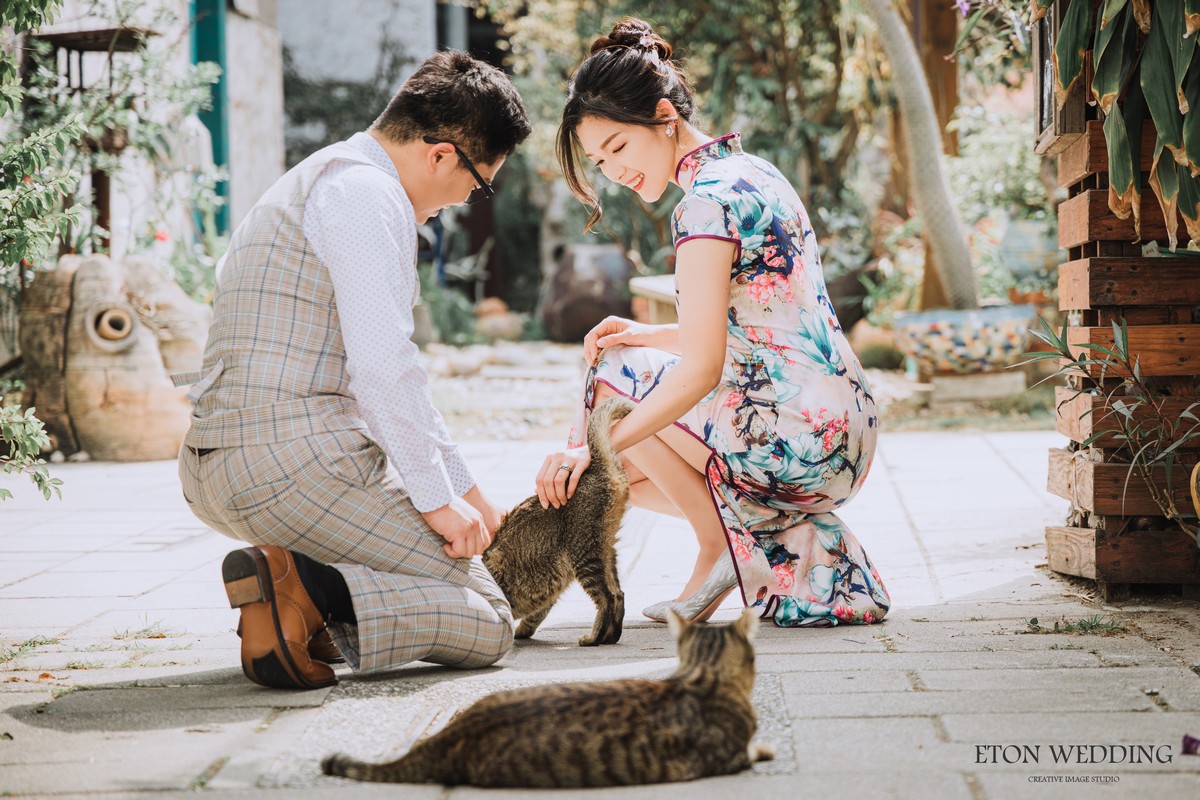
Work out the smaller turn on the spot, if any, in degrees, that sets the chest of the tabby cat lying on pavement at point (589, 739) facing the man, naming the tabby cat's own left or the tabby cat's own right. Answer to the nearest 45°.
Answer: approximately 135° to the tabby cat's own left

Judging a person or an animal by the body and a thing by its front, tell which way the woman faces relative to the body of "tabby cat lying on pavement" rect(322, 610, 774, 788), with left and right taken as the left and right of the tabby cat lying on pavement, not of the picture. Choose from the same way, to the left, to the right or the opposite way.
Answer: the opposite way

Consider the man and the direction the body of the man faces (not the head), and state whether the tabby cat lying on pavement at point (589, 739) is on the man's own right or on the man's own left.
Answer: on the man's own right

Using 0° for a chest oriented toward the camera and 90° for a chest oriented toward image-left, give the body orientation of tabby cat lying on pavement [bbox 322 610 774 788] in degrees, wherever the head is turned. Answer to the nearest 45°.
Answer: approximately 270°

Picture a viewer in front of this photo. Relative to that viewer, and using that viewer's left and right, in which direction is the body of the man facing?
facing away from the viewer and to the right of the viewer

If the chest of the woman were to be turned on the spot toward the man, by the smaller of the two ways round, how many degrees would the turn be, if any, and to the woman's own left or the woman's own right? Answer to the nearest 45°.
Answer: approximately 45° to the woman's own left

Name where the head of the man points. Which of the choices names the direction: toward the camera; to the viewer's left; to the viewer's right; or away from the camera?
to the viewer's right

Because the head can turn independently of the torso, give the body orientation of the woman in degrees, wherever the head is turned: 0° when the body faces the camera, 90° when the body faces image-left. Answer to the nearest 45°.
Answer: approximately 90°

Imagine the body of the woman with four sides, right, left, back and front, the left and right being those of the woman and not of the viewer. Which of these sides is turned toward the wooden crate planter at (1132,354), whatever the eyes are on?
back

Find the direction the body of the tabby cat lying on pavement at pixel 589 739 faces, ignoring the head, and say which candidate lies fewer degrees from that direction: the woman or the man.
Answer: the woman

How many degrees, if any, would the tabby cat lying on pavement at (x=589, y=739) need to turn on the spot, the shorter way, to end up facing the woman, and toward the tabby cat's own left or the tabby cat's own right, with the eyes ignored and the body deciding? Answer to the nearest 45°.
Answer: approximately 90° to the tabby cat's own left
